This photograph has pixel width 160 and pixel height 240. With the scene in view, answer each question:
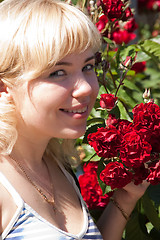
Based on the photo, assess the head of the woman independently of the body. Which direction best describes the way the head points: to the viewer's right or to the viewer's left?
to the viewer's right

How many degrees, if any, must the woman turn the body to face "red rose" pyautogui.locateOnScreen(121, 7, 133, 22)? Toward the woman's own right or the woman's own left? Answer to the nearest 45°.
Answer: approximately 90° to the woman's own left

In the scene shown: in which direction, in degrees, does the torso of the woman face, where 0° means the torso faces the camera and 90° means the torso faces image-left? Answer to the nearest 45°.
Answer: approximately 315°
